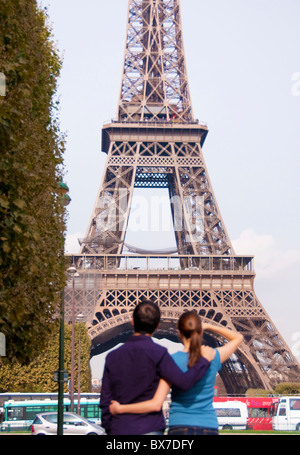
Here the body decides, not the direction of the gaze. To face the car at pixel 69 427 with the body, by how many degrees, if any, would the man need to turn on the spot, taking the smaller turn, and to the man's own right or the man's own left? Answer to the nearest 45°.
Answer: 0° — they already face it

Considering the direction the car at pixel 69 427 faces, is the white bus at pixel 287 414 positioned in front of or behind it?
in front

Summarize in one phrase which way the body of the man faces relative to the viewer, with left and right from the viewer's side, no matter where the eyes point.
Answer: facing away from the viewer

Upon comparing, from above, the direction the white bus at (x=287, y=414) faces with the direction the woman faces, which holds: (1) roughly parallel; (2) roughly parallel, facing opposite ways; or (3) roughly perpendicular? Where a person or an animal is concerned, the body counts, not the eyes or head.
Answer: roughly perpendicular

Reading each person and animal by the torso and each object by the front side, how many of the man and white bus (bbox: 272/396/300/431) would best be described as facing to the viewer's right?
0

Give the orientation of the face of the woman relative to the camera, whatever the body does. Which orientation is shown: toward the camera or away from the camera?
away from the camera

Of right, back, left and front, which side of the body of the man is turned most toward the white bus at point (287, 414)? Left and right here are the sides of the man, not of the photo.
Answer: front

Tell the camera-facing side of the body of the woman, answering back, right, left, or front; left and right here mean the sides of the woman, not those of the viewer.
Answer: back

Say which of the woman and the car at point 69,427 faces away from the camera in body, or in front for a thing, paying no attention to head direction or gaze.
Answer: the woman

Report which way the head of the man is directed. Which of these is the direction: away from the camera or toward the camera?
away from the camera
